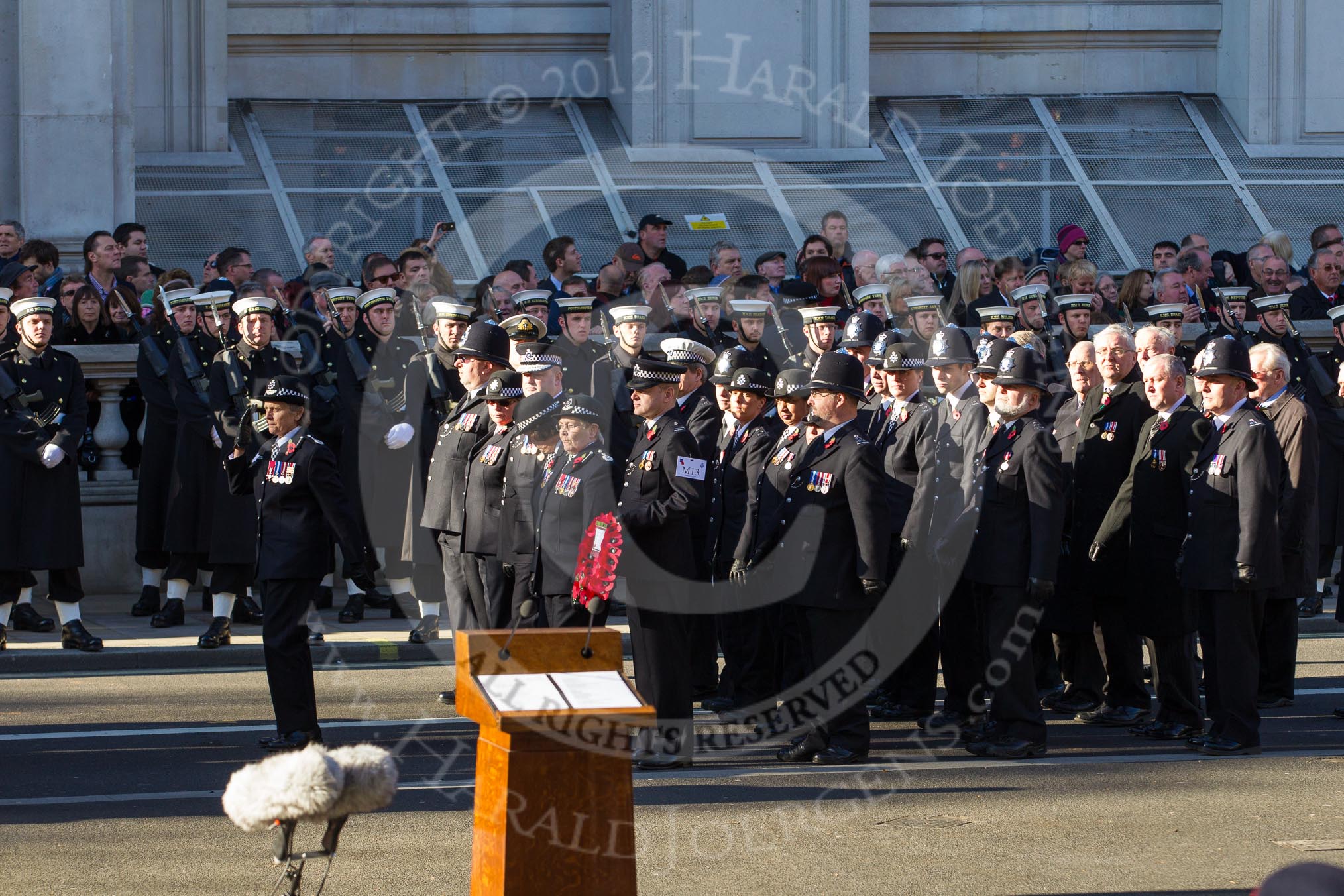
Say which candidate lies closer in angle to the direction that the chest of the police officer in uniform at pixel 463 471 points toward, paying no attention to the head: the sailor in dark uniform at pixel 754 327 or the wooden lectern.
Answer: the wooden lectern

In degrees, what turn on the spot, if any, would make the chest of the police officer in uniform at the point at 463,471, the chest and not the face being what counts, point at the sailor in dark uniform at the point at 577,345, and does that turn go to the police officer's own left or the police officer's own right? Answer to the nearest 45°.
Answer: approximately 135° to the police officer's own right

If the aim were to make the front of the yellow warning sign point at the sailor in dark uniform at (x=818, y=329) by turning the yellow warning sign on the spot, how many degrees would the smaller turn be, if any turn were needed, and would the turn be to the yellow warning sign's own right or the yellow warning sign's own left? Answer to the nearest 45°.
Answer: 0° — it already faces them

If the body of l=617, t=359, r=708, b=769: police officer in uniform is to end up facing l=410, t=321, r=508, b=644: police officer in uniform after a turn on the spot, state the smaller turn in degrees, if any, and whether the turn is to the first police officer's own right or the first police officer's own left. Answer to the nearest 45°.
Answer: approximately 90° to the first police officer's own right

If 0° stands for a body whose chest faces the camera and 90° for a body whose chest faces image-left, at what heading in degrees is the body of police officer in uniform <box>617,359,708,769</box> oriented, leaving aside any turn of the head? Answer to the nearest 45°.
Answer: approximately 45°

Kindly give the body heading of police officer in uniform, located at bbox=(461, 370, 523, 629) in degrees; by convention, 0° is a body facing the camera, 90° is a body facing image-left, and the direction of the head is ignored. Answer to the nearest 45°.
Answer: approximately 45°

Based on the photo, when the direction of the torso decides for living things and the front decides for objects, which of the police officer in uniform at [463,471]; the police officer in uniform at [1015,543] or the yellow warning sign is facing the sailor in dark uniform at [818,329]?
the yellow warning sign

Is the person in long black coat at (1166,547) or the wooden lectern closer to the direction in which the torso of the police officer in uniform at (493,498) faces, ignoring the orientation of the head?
the wooden lectern

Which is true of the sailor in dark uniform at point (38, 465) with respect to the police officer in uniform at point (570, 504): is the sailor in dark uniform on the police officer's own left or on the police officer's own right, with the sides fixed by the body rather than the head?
on the police officer's own right

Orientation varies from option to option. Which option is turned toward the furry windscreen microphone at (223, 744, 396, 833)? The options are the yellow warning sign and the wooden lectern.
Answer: the yellow warning sign

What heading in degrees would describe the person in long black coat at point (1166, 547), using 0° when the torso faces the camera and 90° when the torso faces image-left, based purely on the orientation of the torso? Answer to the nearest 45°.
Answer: approximately 45°

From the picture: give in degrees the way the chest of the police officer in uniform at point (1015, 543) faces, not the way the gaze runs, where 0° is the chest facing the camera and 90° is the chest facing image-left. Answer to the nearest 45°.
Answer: approximately 45°

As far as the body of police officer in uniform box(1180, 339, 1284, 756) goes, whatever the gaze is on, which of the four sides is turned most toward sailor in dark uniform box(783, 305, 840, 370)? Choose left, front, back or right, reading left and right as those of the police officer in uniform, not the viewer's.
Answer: right

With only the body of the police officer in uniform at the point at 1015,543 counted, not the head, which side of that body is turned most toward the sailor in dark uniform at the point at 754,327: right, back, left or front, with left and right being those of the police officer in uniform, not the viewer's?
right
